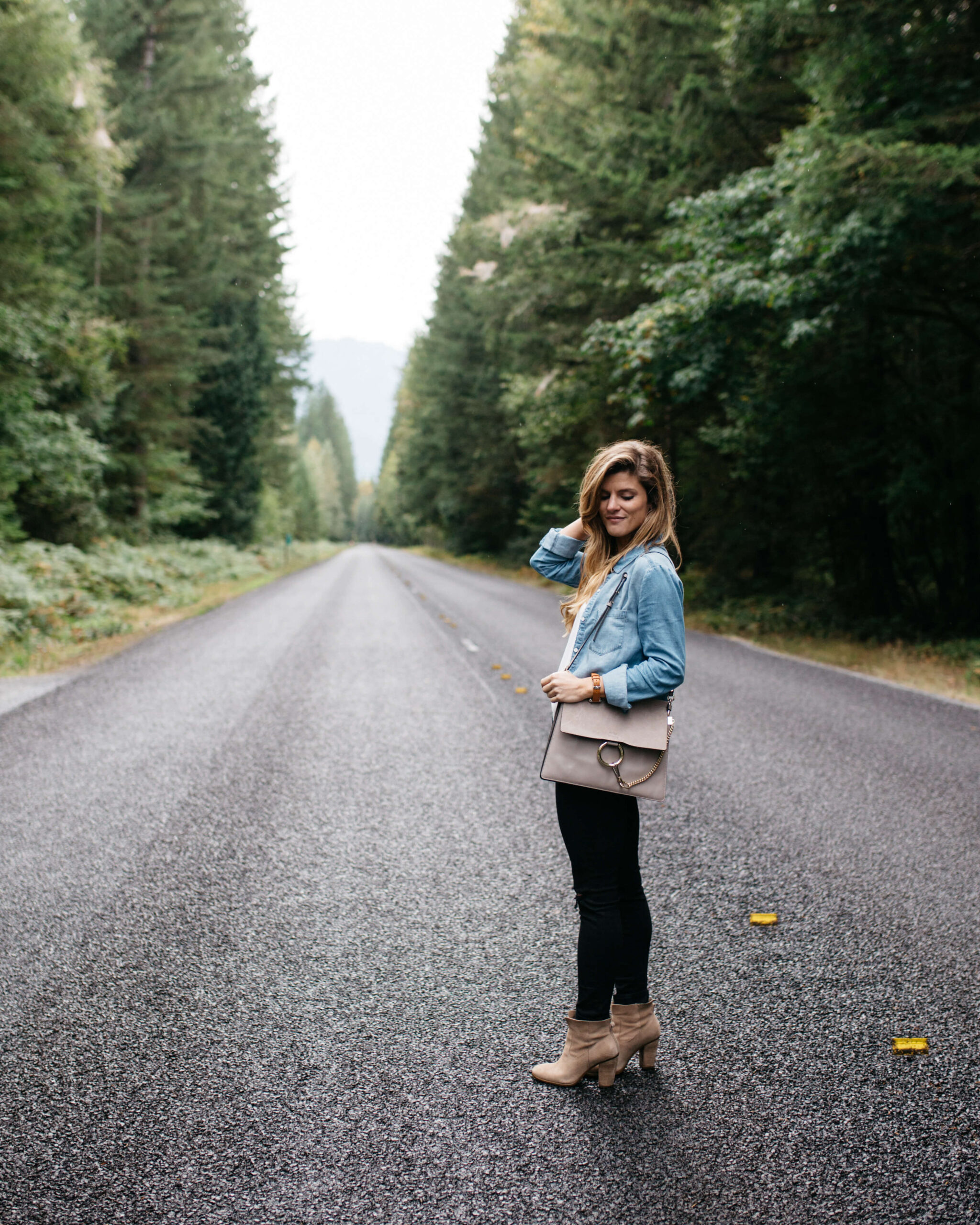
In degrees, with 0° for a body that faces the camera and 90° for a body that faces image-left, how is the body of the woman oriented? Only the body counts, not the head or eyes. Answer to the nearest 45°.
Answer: approximately 45°
